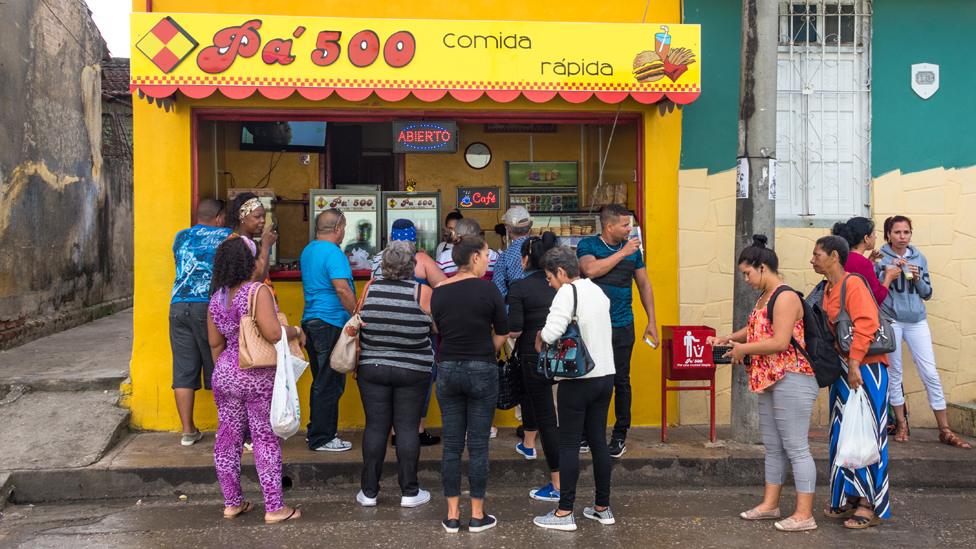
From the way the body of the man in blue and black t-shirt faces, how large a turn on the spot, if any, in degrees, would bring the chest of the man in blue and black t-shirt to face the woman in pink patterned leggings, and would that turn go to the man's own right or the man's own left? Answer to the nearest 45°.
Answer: approximately 90° to the man's own right

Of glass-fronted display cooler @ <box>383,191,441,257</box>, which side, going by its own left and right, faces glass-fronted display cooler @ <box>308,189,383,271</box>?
right

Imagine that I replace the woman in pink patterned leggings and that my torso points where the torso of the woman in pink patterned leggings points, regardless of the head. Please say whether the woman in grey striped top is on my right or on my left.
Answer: on my right

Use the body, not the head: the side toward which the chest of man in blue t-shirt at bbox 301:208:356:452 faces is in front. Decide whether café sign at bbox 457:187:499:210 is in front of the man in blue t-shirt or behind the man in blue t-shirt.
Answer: in front

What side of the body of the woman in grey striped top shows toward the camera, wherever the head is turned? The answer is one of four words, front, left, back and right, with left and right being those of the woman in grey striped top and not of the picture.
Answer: back

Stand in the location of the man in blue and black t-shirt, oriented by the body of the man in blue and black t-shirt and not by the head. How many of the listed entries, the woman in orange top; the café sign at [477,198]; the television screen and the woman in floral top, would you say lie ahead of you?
2

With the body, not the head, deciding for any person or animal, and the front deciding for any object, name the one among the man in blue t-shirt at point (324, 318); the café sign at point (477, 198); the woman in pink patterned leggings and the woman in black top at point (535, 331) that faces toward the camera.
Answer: the café sign

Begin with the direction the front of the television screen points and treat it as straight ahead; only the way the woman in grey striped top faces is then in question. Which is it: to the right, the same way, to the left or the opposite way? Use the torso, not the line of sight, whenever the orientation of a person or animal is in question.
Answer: the opposite way

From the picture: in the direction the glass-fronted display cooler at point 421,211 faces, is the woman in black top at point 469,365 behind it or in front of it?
in front

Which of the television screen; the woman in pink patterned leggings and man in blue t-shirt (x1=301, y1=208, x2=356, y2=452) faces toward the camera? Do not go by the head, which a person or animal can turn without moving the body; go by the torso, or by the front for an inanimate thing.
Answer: the television screen

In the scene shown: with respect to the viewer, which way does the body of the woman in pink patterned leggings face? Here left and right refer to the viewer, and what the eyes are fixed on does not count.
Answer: facing away from the viewer and to the right of the viewer
